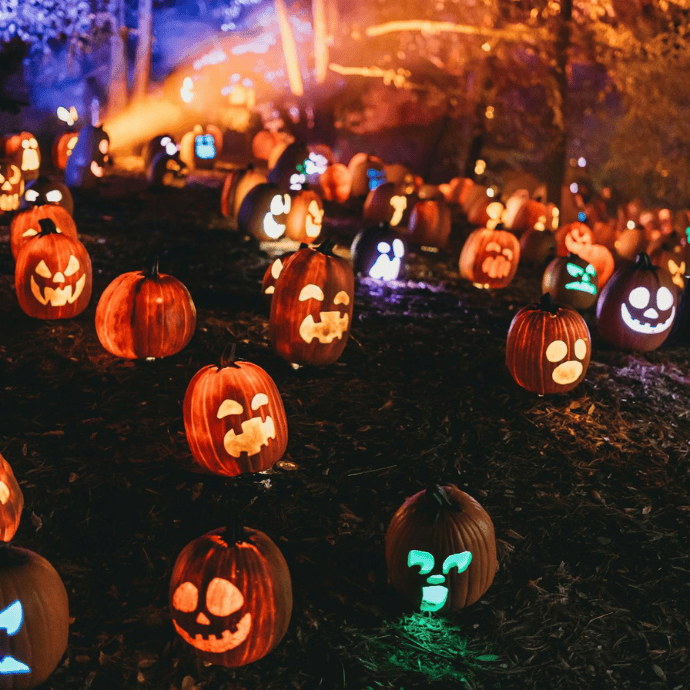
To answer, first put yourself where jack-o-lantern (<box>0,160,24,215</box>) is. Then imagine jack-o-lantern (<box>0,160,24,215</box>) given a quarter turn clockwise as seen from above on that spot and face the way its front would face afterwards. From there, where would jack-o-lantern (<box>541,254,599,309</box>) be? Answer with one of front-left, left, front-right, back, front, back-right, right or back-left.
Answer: back-left

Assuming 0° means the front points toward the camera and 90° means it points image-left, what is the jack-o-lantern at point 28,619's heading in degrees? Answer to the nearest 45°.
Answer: approximately 45°

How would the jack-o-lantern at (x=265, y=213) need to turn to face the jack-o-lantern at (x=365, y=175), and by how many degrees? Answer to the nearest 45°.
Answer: approximately 135° to its left

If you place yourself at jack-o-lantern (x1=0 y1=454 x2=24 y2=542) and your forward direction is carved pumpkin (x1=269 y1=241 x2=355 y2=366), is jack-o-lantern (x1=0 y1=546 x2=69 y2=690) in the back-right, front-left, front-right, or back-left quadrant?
back-right

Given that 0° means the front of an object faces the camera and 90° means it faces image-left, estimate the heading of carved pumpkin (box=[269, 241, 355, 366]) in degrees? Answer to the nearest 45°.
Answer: approximately 315°

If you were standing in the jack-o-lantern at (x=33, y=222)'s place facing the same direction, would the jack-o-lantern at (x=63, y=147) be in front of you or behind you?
behind

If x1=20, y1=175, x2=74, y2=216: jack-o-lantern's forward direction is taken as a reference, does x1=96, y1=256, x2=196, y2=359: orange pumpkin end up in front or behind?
in front

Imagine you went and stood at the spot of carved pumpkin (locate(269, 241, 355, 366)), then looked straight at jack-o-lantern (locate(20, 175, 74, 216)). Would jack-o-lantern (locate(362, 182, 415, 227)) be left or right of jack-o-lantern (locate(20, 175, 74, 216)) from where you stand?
right
